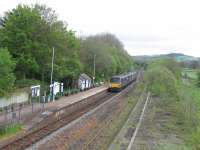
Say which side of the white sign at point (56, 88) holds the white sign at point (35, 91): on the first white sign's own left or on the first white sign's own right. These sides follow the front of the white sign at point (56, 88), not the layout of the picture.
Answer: on the first white sign's own right

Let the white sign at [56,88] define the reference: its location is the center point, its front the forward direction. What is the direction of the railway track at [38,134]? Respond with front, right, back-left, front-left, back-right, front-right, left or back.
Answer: front-right

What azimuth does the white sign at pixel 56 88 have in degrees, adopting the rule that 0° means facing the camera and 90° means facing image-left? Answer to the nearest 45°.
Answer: approximately 315°

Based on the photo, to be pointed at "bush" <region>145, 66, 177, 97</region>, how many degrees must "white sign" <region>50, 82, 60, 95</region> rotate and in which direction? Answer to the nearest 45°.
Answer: approximately 45° to its left
